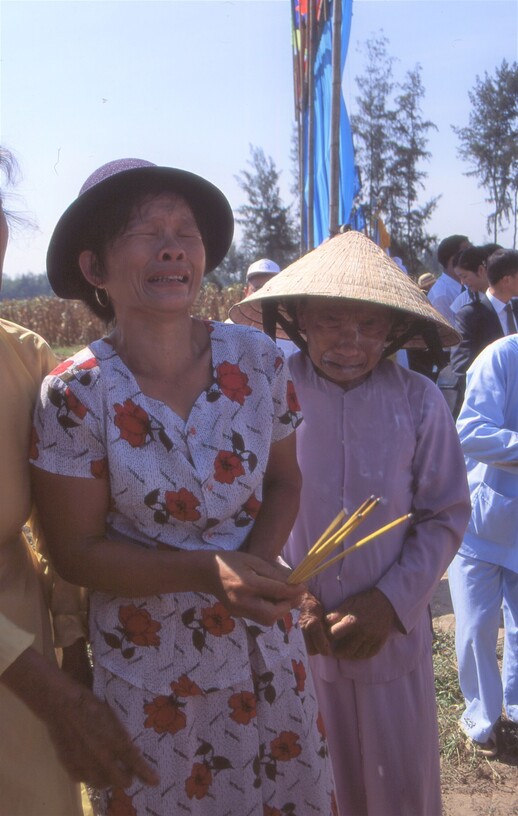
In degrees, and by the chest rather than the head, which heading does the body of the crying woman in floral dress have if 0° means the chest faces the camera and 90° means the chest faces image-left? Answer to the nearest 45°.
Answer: approximately 315°

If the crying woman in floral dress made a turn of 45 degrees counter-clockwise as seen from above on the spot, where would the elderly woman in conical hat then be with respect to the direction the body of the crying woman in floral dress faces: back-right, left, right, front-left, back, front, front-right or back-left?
front-left

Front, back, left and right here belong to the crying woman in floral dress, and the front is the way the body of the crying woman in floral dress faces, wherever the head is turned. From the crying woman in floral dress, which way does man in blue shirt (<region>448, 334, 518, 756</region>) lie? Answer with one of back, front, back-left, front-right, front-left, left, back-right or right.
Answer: left
